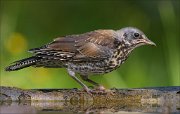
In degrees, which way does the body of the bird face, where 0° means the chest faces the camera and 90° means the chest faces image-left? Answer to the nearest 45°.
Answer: approximately 270°
